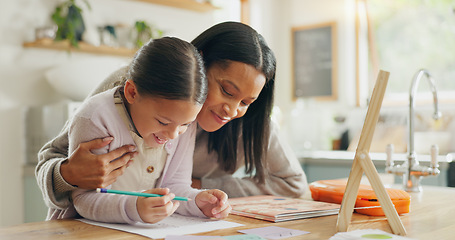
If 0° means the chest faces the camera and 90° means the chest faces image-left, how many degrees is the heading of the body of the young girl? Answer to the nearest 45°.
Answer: approximately 315°

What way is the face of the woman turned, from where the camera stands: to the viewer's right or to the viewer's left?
to the viewer's left

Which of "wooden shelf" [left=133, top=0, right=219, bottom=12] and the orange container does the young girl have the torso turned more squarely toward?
the orange container

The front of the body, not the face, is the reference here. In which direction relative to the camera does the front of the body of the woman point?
toward the camera

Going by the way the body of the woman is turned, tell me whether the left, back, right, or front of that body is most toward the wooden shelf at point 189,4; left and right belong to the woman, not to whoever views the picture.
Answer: back

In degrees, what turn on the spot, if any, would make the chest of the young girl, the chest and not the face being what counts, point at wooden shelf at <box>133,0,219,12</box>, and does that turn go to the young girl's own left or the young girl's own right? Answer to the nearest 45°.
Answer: approximately 135° to the young girl's own left
